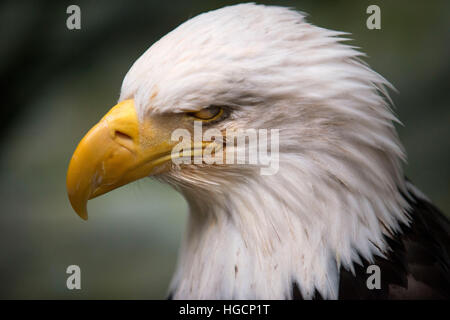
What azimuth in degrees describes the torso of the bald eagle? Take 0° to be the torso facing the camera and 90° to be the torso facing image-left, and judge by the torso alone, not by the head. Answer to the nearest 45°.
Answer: approximately 90°
